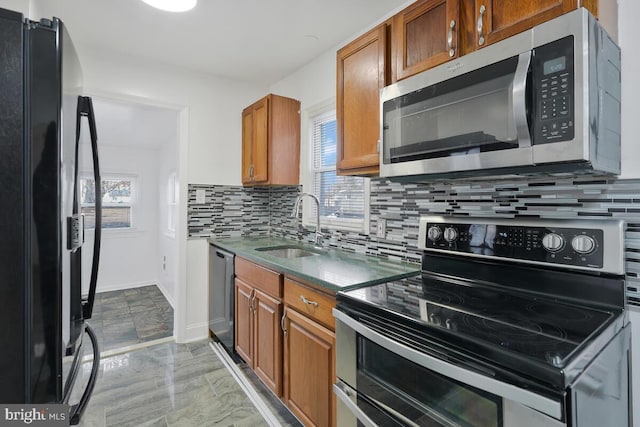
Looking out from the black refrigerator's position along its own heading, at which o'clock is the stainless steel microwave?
The stainless steel microwave is roughly at 1 o'clock from the black refrigerator.

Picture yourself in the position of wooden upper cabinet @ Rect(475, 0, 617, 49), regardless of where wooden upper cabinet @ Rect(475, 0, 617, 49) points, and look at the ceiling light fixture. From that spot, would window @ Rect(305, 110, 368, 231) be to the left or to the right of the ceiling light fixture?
right

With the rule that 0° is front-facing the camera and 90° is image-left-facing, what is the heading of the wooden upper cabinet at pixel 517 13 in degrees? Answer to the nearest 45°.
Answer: approximately 45°

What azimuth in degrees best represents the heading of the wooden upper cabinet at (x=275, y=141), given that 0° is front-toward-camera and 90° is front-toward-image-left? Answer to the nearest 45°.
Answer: approximately 45°

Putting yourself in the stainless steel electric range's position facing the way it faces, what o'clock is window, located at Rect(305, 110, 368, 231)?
The window is roughly at 3 o'clock from the stainless steel electric range.

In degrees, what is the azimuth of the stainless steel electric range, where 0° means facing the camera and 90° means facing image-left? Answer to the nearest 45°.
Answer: approximately 45°

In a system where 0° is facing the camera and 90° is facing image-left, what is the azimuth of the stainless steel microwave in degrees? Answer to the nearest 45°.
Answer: approximately 45°

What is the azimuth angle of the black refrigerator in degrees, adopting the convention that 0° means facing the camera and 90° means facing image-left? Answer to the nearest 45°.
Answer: approximately 270°

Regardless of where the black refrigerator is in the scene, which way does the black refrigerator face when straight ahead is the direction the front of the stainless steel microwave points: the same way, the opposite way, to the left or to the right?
the opposite way

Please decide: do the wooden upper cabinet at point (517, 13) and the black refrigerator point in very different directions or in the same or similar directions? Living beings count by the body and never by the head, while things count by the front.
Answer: very different directions
